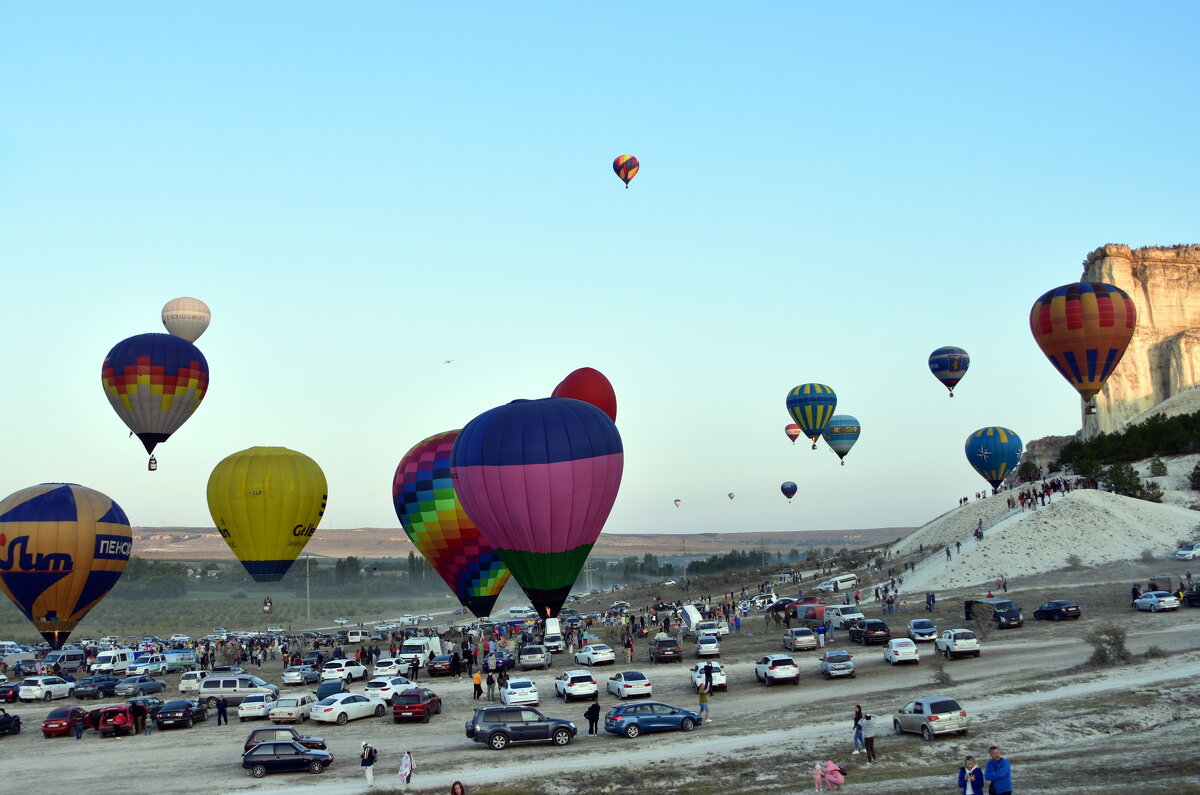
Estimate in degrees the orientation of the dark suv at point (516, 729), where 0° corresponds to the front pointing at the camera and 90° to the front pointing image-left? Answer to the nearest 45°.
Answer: approximately 270°

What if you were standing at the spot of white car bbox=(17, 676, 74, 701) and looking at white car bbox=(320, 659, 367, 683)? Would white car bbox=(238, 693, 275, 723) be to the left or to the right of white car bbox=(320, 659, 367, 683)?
right

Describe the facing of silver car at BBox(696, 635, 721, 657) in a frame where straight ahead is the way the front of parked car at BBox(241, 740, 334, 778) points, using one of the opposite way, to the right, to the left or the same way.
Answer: to the left

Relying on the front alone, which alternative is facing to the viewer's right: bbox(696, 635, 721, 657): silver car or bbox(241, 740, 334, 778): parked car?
the parked car

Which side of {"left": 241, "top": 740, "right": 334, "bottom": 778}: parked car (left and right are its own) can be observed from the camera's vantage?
right

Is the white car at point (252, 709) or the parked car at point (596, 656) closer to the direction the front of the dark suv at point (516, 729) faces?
the parked car

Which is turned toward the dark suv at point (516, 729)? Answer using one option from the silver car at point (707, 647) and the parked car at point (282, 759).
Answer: the parked car
